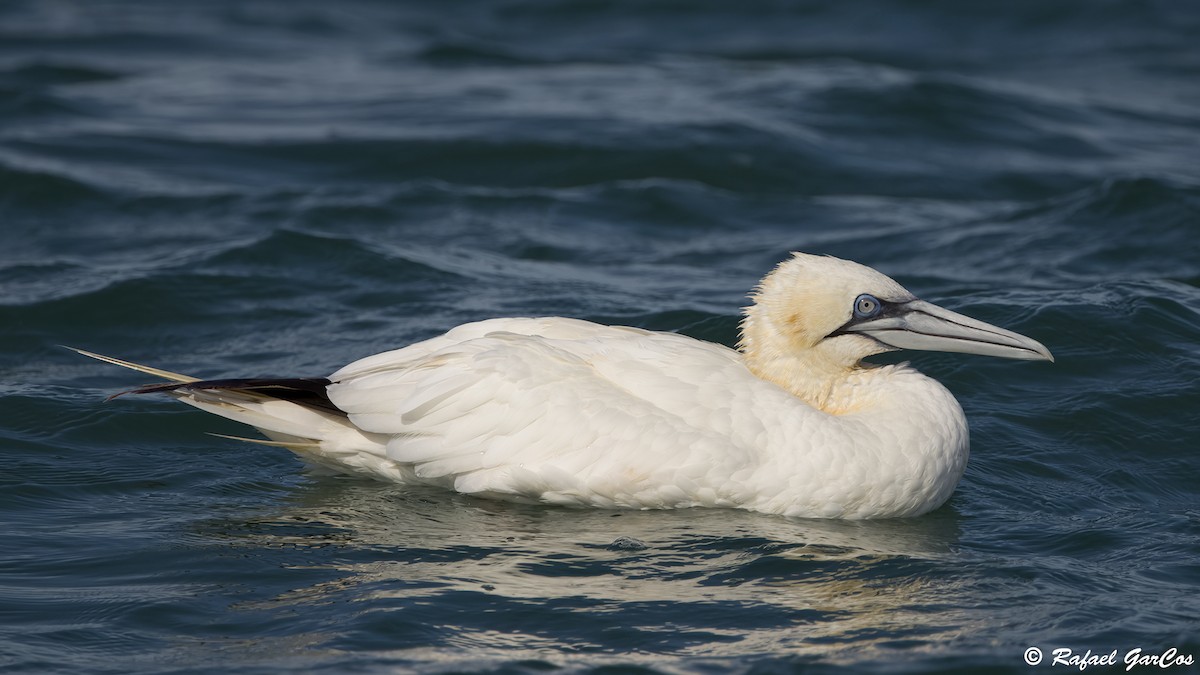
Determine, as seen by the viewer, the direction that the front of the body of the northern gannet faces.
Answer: to the viewer's right
